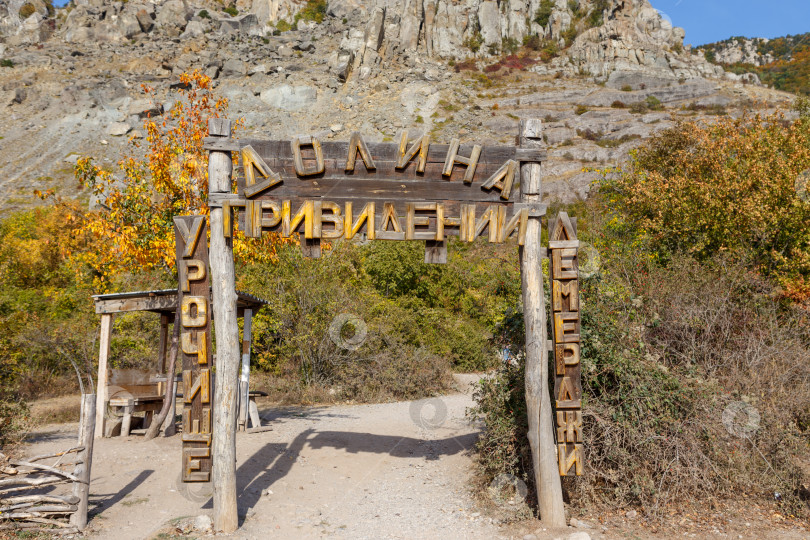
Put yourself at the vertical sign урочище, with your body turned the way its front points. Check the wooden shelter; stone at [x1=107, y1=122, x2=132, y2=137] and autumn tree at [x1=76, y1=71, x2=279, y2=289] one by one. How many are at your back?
3

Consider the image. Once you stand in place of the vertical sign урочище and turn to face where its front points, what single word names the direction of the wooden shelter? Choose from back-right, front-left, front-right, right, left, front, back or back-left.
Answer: back

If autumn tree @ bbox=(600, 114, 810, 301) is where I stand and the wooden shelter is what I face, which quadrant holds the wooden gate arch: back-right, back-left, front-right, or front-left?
front-left

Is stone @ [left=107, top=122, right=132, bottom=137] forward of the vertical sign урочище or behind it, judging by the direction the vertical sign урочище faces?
behind

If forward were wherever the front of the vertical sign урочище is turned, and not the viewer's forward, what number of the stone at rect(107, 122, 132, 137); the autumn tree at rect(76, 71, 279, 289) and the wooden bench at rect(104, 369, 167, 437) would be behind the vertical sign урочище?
3

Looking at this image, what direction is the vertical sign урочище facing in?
toward the camera

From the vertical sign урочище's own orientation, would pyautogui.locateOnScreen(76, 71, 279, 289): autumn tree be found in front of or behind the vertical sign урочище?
behind

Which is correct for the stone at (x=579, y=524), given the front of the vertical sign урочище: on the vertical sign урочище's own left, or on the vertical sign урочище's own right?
on the vertical sign урочище's own left
